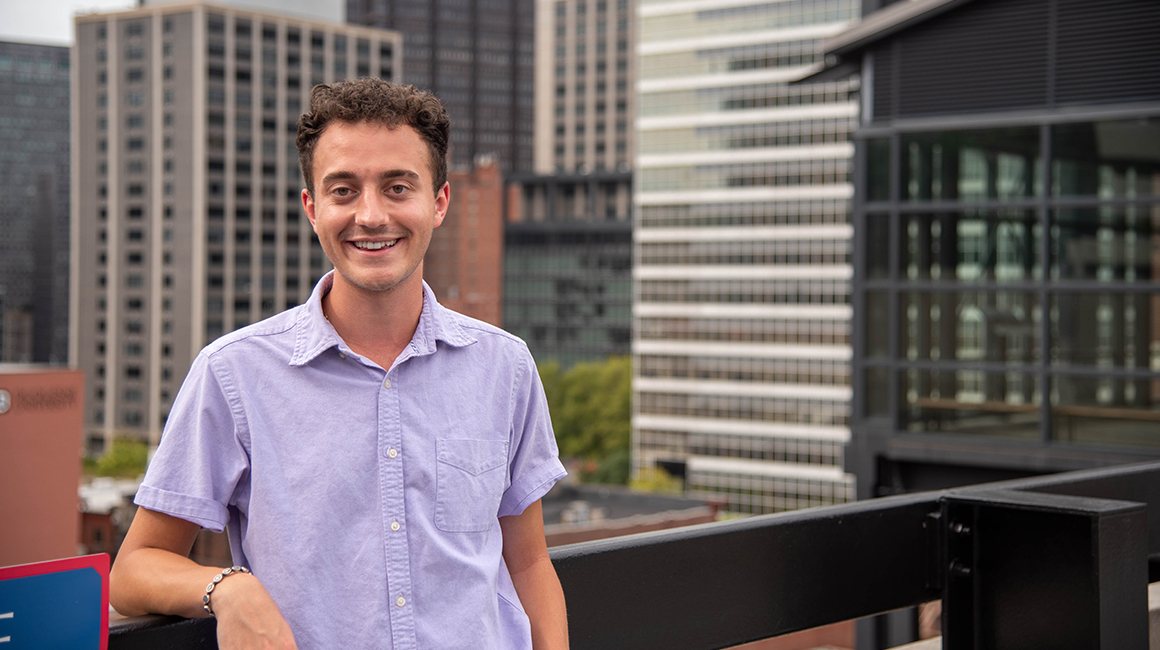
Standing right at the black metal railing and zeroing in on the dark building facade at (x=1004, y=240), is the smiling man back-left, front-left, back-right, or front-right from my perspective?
back-left

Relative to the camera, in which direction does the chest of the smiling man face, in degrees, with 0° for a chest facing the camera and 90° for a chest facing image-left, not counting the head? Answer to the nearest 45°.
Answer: approximately 0°
